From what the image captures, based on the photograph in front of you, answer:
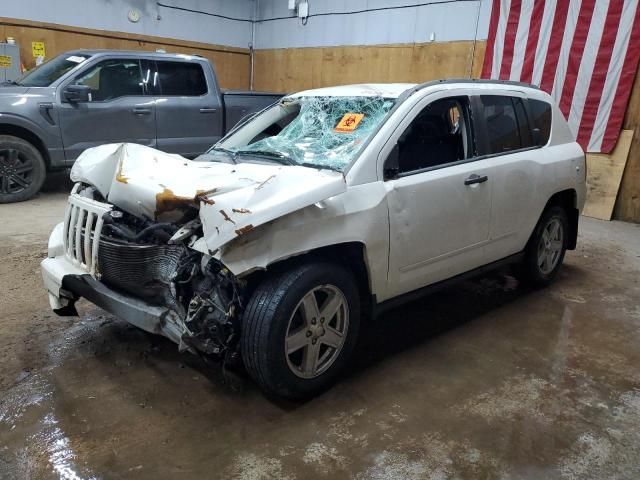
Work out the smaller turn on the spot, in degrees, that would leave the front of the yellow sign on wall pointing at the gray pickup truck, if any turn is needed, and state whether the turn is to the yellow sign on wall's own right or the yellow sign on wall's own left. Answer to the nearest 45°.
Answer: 0° — it already faces it

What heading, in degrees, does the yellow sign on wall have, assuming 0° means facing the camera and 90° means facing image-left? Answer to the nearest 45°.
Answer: approximately 0°

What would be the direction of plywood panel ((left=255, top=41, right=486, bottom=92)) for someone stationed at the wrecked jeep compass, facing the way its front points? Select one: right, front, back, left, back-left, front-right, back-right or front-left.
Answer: back-right

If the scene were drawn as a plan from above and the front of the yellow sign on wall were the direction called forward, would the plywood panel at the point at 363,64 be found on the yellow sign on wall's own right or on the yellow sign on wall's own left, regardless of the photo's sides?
on the yellow sign on wall's own left

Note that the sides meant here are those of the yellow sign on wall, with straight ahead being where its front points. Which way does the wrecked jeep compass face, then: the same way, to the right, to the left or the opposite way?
to the right

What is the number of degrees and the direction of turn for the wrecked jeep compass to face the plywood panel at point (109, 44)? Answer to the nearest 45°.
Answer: approximately 90° to its right

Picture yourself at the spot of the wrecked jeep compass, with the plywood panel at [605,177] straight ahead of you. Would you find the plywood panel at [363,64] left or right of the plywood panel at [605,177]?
left

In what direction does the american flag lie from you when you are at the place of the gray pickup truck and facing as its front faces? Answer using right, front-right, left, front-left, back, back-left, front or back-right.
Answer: back-left
